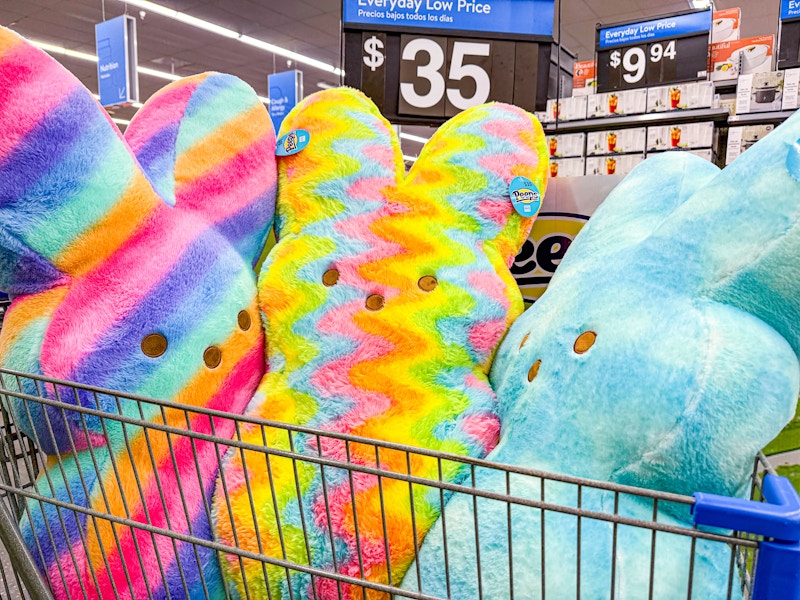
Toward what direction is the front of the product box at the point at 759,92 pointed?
toward the camera

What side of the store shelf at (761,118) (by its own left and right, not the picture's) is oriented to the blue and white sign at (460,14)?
front

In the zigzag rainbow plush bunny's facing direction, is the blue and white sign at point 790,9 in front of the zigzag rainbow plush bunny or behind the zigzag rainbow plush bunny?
behind

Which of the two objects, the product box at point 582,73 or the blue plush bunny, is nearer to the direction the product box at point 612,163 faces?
the blue plush bunny

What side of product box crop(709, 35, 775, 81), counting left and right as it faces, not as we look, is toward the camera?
front

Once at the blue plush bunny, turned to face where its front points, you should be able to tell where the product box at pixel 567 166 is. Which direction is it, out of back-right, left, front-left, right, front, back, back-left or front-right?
back-right

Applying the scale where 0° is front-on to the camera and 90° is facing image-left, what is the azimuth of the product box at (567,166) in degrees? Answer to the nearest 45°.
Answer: approximately 0°

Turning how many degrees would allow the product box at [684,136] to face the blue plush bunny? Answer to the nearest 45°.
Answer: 0° — it already faces it
